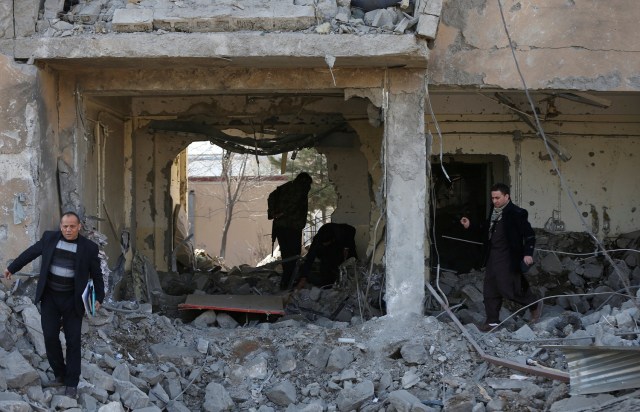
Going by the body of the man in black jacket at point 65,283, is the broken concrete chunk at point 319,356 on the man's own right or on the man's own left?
on the man's own left

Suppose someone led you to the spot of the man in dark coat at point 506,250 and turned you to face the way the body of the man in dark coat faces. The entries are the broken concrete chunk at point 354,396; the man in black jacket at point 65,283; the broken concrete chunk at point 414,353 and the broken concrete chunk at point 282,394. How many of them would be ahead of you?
4

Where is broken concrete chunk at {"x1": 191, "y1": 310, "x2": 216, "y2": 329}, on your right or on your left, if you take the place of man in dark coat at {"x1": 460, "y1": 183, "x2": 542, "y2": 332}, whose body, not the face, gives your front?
on your right

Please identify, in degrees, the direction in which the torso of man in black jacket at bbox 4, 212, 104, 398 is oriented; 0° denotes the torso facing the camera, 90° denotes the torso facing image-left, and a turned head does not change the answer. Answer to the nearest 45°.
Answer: approximately 0°

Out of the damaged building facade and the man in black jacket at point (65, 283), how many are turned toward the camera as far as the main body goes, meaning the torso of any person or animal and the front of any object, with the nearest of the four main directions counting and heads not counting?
2

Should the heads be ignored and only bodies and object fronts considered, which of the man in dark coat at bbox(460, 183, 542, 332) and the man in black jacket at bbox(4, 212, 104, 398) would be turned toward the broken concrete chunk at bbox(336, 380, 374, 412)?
the man in dark coat

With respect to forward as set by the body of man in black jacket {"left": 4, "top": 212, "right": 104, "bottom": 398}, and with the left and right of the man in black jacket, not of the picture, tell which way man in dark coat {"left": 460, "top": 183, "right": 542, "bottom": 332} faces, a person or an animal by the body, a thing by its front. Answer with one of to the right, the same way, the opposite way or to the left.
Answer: to the right

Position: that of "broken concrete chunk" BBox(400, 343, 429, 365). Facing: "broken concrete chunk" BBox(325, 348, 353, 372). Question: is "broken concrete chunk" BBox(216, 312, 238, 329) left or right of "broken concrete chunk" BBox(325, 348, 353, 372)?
right

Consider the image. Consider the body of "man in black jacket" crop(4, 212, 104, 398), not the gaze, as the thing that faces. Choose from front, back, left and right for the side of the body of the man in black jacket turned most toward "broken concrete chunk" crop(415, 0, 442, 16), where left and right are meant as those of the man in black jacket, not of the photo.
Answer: left
